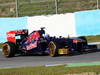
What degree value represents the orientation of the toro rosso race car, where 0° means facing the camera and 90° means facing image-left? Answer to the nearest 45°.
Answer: approximately 315°

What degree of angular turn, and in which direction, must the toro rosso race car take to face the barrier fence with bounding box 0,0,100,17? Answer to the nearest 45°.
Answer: approximately 135° to its left

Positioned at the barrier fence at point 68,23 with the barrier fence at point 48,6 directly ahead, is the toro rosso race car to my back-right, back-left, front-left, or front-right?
back-left
